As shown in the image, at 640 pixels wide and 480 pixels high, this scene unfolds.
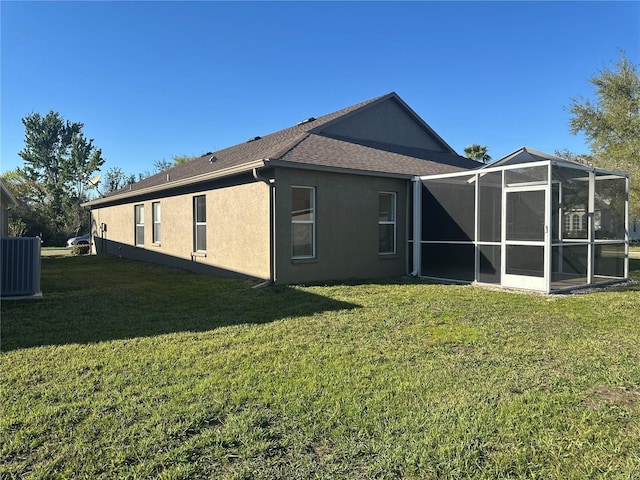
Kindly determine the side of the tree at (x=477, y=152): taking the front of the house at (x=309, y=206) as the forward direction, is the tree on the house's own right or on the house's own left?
on the house's own right

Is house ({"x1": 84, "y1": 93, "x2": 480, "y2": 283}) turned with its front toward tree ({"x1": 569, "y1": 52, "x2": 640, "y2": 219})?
no

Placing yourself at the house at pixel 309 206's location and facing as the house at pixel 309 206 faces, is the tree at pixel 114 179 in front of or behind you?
in front
